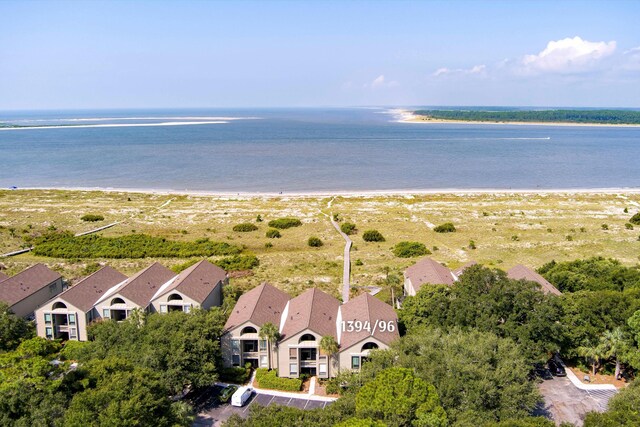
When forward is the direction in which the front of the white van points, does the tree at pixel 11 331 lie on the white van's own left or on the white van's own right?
on the white van's own left

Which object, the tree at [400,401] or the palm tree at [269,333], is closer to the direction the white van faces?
the palm tree

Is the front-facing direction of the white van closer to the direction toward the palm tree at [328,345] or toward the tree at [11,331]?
the palm tree

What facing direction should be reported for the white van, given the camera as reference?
facing away from the viewer and to the right of the viewer

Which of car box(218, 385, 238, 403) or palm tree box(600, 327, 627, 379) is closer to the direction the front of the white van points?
the palm tree

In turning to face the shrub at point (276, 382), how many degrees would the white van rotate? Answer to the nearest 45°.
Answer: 0° — it already faces it

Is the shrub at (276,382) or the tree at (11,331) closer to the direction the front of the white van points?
the shrub

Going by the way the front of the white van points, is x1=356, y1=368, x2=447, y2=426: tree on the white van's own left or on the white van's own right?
on the white van's own right

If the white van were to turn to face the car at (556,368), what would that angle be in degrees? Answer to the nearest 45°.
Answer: approximately 45° to its right

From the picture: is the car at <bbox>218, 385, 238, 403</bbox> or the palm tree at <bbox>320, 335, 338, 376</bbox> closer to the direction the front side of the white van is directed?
the palm tree

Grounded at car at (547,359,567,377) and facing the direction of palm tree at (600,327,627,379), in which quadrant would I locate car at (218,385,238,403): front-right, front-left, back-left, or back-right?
back-right

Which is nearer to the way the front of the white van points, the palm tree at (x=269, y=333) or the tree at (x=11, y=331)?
the palm tree

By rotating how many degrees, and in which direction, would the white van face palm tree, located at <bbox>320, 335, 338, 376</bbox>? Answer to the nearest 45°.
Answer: approximately 45° to its right

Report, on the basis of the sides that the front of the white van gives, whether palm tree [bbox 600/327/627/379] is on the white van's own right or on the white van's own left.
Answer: on the white van's own right

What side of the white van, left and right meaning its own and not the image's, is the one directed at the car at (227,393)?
left

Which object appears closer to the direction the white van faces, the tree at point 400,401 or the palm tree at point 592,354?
the palm tree
